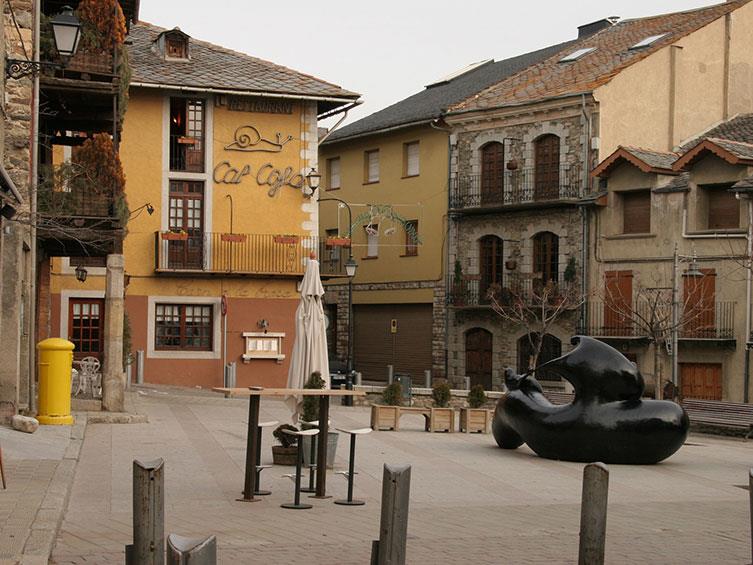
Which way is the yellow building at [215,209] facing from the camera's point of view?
toward the camera

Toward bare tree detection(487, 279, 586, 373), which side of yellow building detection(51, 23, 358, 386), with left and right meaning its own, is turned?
left

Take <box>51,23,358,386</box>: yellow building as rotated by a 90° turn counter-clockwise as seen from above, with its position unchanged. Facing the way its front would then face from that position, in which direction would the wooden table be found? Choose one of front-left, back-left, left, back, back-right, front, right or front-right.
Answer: right

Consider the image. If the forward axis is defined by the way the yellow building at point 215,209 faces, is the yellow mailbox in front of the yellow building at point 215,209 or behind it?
in front

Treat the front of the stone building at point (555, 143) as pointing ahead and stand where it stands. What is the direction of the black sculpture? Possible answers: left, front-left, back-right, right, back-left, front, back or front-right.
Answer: front-left

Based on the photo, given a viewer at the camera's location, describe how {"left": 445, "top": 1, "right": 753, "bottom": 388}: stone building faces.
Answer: facing the viewer and to the left of the viewer

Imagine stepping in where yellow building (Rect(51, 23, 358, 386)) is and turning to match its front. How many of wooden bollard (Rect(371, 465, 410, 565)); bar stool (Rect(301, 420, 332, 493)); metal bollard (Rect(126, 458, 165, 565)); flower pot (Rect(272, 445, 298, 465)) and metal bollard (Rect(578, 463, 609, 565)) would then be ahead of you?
5

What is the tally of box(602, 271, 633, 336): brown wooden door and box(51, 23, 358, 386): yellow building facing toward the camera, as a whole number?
2

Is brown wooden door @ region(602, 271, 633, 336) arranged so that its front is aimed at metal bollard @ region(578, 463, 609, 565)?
yes

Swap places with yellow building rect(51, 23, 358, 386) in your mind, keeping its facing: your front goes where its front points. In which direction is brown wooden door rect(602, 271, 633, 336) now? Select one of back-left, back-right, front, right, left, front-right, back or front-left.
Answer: left

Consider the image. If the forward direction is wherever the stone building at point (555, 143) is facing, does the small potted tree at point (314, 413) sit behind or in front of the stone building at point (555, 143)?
in front

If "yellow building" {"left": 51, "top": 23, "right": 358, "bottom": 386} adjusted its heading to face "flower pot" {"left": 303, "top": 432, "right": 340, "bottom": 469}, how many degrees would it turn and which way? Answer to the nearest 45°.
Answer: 0° — it already faces it

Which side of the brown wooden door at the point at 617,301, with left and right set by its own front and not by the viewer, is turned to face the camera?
front
